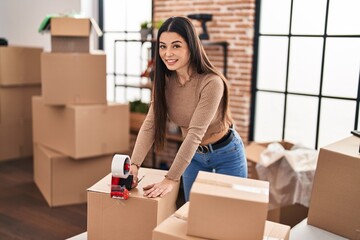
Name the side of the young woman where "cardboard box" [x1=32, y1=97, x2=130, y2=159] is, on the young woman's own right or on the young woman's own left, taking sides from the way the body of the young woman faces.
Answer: on the young woman's own right

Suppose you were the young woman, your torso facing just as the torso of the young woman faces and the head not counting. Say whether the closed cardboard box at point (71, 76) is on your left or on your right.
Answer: on your right

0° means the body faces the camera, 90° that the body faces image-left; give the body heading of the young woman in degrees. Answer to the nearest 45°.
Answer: approximately 45°

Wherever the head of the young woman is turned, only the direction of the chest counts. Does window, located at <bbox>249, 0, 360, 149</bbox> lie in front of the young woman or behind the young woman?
behind

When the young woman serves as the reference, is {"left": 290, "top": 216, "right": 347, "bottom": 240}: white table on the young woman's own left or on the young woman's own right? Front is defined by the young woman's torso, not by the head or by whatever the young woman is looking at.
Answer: on the young woman's own left

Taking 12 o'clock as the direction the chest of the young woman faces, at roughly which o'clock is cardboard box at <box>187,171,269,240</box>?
The cardboard box is roughly at 10 o'clock from the young woman.

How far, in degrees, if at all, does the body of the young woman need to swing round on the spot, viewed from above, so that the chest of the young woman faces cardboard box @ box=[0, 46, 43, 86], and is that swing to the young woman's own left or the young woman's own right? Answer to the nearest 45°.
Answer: approximately 90° to the young woman's own right
